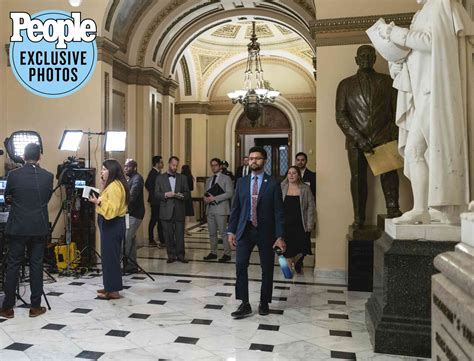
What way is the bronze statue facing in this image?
toward the camera

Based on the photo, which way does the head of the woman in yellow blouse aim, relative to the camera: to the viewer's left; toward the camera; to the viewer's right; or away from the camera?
to the viewer's left

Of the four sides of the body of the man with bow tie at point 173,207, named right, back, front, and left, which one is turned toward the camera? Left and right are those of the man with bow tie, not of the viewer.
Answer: front

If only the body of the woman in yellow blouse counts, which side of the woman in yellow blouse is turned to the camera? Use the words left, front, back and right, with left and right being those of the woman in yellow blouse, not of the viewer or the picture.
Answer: left

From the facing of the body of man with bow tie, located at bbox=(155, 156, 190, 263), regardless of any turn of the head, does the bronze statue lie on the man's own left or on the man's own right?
on the man's own left

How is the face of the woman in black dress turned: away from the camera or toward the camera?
toward the camera

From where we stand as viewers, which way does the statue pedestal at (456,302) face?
facing the viewer and to the left of the viewer

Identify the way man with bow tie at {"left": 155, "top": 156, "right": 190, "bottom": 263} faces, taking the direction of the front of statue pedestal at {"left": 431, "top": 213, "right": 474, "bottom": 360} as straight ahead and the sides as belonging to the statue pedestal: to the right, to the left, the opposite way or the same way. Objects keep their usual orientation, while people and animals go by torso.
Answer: to the left

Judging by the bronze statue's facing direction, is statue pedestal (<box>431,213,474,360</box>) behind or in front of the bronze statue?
in front

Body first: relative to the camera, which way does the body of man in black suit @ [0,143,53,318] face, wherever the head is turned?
away from the camera

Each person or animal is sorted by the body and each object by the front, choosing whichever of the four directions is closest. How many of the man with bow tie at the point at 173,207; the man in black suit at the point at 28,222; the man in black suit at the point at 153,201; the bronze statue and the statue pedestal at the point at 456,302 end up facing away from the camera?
1

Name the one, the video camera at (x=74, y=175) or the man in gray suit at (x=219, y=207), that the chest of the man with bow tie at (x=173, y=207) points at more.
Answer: the video camera

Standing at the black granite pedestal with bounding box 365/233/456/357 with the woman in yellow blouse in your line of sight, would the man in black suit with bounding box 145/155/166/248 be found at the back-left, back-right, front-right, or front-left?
front-right

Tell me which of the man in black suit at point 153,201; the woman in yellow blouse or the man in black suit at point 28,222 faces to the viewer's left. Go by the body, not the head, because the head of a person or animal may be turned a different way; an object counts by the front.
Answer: the woman in yellow blouse
